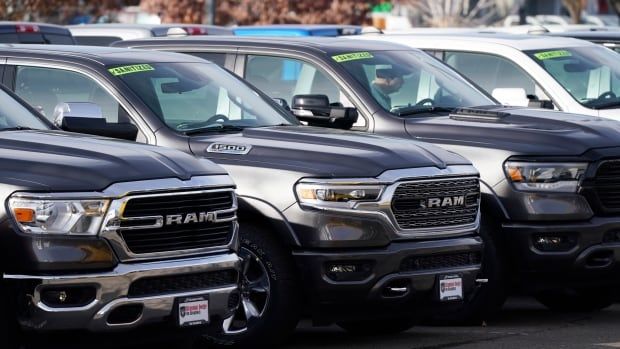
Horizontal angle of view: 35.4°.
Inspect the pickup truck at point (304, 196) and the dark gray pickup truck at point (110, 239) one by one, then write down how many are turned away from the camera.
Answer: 0

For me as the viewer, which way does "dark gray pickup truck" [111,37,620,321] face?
facing the viewer and to the right of the viewer

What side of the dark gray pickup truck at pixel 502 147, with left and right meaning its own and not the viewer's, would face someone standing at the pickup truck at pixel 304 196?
right

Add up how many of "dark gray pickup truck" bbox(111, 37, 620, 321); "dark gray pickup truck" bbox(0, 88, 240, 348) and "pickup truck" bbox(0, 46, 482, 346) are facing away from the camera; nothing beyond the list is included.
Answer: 0

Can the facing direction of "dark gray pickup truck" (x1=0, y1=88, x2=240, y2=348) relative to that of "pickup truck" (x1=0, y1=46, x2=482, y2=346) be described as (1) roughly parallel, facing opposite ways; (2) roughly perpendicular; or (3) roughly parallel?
roughly parallel

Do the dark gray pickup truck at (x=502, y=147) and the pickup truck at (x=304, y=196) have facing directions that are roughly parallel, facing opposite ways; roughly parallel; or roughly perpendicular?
roughly parallel

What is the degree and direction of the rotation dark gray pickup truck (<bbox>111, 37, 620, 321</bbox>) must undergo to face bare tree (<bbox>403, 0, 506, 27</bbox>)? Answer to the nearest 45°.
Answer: approximately 135° to its left

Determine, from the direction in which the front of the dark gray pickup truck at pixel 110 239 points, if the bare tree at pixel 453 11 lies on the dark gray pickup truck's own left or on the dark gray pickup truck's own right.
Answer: on the dark gray pickup truck's own left

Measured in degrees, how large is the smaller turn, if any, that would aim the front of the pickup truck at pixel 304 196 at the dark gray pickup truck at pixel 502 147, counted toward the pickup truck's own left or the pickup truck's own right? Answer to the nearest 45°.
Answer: approximately 90° to the pickup truck's own left

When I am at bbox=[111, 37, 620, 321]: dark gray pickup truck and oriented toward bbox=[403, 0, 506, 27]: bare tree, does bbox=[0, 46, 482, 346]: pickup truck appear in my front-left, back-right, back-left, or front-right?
back-left

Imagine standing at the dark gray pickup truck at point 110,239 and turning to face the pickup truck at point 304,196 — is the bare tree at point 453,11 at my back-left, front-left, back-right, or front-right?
front-left

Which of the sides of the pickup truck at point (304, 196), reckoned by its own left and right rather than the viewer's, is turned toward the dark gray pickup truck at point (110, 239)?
right
